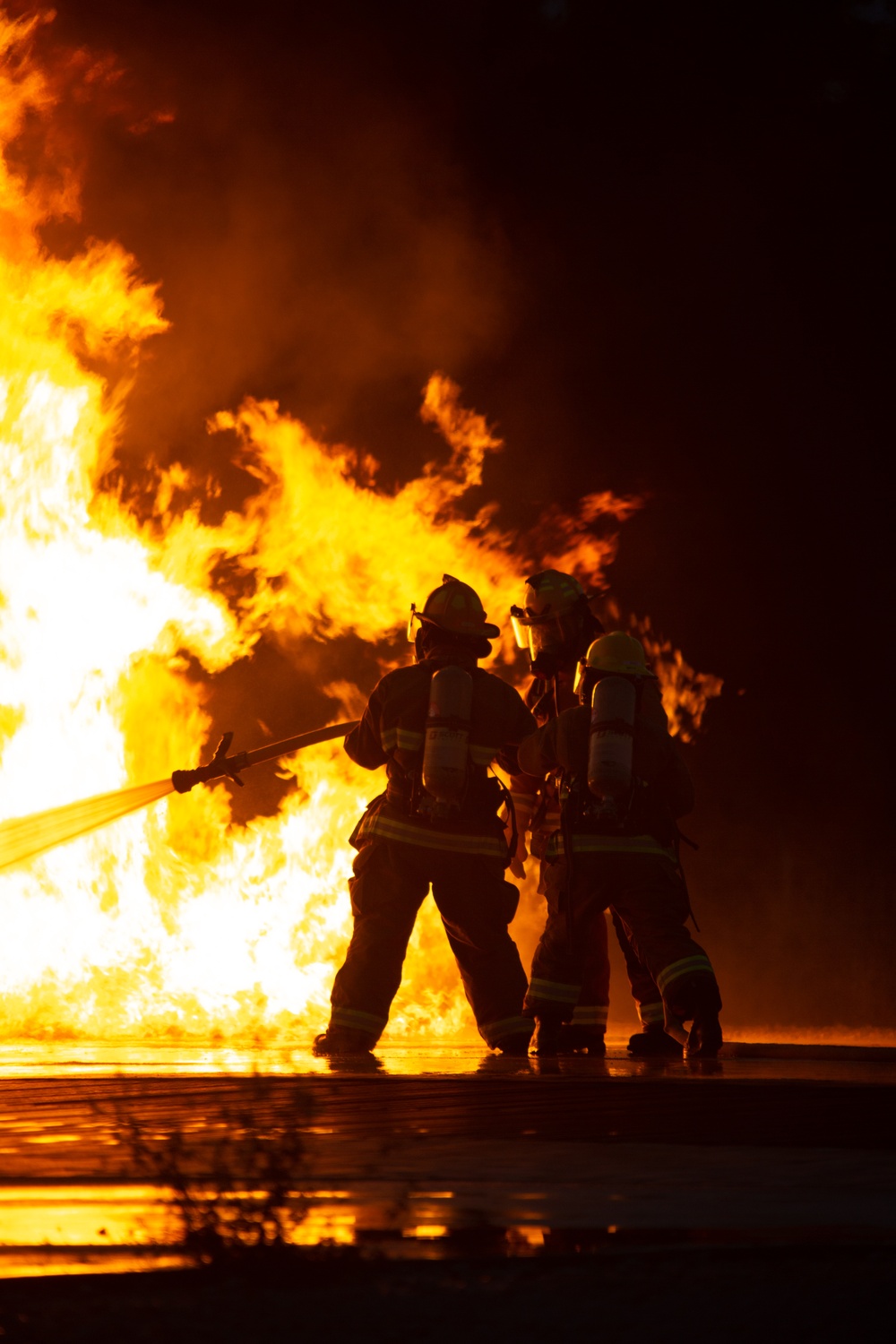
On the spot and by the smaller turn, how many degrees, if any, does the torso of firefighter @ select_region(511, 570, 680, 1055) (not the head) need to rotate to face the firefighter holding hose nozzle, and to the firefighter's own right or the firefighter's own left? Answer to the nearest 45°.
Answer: approximately 45° to the firefighter's own left

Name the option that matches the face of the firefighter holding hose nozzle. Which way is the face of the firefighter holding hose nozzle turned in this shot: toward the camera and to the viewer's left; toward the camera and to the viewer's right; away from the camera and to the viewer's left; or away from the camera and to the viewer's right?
away from the camera and to the viewer's left
